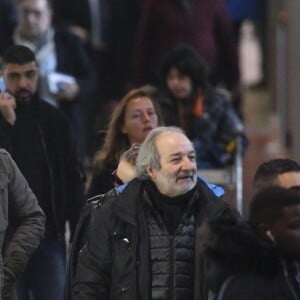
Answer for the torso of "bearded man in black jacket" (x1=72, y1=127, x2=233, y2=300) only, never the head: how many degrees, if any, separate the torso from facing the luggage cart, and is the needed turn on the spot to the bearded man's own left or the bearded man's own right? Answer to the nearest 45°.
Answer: approximately 135° to the bearded man's own left

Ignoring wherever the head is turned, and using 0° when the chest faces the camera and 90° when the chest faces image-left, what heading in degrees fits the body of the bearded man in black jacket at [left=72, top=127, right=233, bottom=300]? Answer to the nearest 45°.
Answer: approximately 315°

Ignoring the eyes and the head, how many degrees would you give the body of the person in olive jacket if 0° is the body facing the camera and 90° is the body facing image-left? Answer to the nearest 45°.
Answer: approximately 0°

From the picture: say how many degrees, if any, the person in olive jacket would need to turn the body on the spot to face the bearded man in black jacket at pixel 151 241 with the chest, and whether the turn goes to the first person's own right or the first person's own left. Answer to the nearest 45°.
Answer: approximately 45° to the first person's own left

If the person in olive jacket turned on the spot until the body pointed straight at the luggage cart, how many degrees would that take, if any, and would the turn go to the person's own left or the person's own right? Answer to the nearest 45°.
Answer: approximately 135° to the person's own left

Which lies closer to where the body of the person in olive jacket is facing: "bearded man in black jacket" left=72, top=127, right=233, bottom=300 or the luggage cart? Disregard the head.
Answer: the bearded man in black jacket
